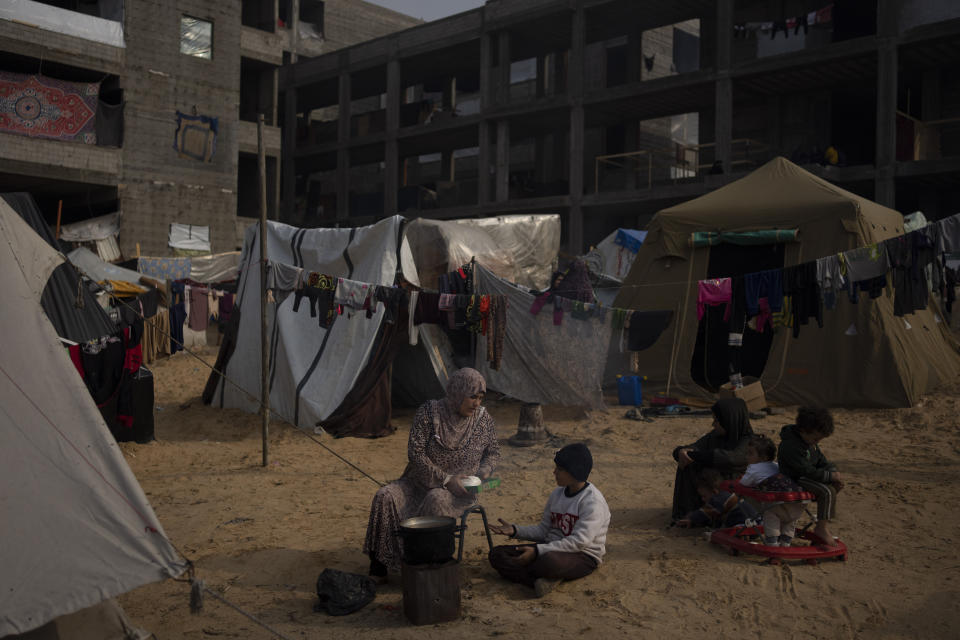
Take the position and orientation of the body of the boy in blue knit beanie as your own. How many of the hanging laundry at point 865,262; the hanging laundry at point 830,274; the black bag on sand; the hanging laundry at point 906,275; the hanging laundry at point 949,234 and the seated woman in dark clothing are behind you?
5

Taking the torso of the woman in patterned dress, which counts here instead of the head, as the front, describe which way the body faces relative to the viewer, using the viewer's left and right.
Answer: facing the viewer

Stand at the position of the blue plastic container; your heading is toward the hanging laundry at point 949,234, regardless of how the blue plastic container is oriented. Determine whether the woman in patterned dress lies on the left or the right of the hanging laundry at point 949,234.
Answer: right

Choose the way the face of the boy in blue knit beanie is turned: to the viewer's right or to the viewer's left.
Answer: to the viewer's left

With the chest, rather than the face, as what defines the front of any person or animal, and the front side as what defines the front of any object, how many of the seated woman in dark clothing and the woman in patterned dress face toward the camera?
1

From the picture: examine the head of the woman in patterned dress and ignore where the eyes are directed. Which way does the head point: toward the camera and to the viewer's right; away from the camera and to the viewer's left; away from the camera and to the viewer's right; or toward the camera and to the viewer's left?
toward the camera and to the viewer's right
